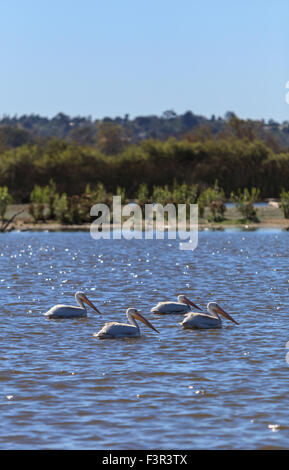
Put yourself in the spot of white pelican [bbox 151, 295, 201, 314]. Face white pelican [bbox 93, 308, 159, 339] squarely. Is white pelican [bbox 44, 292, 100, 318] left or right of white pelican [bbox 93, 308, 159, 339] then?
right

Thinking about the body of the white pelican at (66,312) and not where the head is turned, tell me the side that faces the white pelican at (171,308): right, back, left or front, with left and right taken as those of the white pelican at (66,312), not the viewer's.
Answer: front

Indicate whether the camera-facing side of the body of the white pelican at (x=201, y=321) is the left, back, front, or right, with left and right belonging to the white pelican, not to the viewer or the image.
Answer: right

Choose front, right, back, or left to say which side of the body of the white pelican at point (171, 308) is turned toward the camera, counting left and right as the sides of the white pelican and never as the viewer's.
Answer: right

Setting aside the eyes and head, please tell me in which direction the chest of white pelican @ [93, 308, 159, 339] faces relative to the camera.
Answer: to the viewer's right

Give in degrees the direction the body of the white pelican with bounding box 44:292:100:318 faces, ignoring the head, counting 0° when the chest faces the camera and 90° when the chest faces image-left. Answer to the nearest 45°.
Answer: approximately 270°

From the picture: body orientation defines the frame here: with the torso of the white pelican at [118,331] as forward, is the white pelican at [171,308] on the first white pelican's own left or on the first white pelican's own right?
on the first white pelican's own left

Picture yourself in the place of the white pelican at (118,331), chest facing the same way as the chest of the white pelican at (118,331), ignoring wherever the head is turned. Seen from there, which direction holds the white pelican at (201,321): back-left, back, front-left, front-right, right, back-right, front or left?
front-left

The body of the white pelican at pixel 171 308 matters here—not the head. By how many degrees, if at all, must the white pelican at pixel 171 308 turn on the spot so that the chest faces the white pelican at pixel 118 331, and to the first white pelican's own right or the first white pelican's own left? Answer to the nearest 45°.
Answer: approximately 90° to the first white pelican's own right
